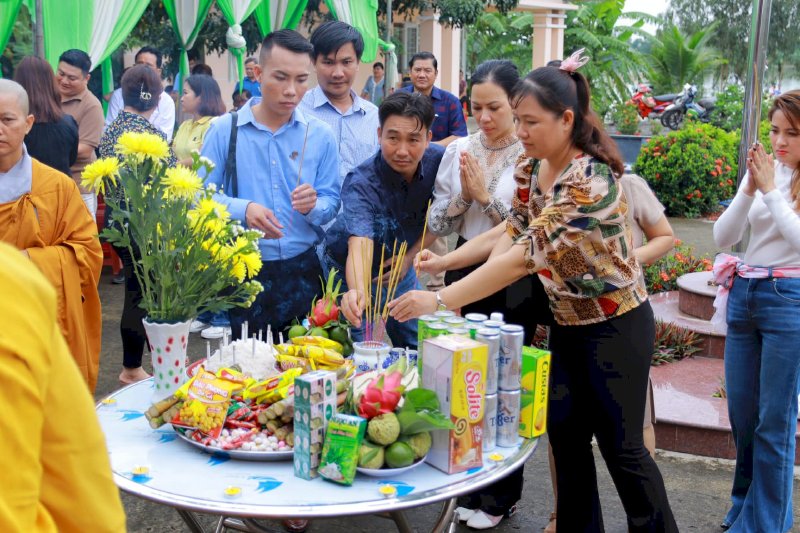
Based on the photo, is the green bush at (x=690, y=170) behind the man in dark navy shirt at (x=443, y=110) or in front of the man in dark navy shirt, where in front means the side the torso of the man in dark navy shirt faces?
behind

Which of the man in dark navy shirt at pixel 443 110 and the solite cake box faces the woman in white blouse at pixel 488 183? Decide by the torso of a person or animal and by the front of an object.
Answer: the man in dark navy shirt

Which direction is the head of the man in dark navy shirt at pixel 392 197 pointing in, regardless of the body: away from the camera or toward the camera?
toward the camera

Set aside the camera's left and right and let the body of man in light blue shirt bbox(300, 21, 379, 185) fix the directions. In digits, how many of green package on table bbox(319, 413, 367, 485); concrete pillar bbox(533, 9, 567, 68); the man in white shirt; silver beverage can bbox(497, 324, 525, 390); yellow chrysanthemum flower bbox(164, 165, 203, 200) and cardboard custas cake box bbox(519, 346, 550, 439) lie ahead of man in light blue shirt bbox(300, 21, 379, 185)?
4

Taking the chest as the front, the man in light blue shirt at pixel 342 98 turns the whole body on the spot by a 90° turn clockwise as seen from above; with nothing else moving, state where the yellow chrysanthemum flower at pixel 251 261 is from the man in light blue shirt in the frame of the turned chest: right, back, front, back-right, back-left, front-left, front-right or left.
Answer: left

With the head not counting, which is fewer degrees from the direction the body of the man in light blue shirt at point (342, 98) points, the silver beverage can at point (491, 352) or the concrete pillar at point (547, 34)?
the silver beverage can

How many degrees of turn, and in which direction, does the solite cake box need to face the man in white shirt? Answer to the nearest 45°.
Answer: approximately 180°

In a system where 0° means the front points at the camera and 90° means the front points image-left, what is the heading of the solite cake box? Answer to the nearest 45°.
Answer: approximately 315°

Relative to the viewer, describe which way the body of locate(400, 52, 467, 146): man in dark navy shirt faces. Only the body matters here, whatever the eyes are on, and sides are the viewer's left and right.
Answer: facing the viewer

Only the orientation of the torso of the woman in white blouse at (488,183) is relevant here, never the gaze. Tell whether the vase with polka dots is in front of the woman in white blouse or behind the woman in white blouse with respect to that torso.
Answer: in front

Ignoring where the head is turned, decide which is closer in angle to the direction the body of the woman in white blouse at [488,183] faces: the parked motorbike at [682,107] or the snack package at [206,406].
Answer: the snack package

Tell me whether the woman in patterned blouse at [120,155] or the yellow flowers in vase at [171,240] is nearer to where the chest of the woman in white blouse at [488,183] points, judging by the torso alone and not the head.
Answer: the yellow flowers in vase

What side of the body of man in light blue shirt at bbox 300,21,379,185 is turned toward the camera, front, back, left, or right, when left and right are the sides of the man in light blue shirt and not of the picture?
front

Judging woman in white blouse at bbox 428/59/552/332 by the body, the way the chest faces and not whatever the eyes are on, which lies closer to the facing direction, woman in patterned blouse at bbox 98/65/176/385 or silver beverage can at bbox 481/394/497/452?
the silver beverage can

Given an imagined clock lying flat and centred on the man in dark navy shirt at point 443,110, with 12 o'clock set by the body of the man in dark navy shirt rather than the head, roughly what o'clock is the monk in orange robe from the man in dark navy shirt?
The monk in orange robe is roughly at 1 o'clock from the man in dark navy shirt.

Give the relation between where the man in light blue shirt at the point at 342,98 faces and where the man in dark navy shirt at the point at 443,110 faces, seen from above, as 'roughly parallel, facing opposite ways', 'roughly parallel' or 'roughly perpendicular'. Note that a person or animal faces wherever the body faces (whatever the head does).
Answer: roughly parallel
